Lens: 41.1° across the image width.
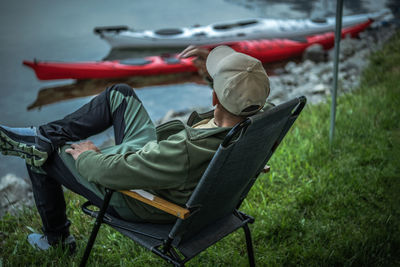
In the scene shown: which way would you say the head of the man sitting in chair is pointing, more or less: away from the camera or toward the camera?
away from the camera

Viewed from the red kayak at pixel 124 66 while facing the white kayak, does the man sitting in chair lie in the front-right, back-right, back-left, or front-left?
back-right

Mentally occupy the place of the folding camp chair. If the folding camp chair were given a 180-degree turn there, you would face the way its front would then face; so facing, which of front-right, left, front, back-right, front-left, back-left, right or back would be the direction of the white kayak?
back-left

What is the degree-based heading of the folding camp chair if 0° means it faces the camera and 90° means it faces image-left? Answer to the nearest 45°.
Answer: approximately 135°

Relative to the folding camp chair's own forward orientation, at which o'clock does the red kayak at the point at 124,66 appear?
The red kayak is roughly at 1 o'clock from the folding camp chair.
